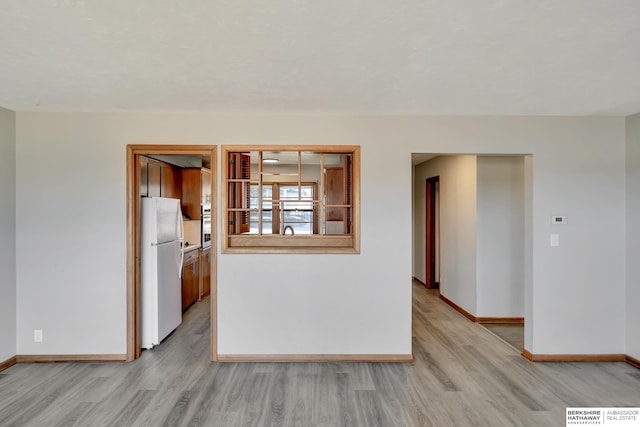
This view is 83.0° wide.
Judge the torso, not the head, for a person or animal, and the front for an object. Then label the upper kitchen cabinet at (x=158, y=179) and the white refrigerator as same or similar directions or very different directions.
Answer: same or similar directions

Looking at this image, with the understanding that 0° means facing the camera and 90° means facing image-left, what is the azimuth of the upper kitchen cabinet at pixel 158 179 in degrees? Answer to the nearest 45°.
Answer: approximately 315°

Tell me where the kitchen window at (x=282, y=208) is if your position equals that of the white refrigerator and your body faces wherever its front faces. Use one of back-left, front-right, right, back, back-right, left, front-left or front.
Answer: left

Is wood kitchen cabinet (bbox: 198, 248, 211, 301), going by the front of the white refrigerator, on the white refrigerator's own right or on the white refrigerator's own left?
on the white refrigerator's own left

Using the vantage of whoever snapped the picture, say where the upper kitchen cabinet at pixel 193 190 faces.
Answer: facing the viewer and to the right of the viewer

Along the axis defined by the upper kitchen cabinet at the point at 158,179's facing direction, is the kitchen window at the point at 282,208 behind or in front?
in front

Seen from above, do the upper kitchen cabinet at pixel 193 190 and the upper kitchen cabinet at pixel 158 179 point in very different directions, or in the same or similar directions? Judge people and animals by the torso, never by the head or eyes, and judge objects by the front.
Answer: same or similar directions
